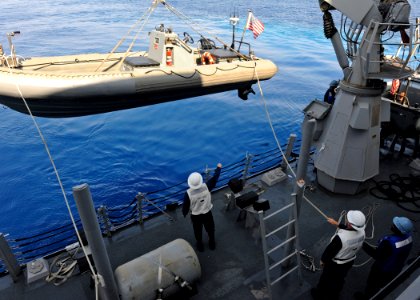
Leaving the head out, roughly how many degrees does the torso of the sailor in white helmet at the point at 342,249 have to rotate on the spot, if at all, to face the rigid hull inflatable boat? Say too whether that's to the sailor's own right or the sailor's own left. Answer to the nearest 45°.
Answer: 0° — they already face it

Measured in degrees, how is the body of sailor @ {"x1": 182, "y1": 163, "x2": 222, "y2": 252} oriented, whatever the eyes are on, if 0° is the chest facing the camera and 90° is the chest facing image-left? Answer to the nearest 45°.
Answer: approximately 180°

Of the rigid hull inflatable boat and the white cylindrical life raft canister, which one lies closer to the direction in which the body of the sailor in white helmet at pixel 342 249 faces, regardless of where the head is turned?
the rigid hull inflatable boat

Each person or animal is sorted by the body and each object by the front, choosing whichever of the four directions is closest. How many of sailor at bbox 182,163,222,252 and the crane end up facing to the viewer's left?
1

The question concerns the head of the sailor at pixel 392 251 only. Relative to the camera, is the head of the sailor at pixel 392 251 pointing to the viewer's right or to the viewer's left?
to the viewer's left

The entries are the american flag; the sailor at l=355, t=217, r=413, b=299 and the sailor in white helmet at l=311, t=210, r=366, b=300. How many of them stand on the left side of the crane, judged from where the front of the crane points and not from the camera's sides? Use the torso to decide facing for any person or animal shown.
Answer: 2

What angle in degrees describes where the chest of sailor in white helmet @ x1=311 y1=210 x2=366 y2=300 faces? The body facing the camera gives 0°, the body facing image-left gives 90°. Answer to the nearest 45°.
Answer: approximately 135°

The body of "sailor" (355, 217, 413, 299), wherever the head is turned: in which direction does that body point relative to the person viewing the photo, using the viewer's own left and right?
facing away from the viewer and to the left of the viewer

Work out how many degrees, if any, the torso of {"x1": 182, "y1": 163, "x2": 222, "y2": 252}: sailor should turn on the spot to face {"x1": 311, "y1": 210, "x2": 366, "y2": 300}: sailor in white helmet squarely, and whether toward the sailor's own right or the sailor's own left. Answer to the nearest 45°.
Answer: approximately 135° to the sailor's own right

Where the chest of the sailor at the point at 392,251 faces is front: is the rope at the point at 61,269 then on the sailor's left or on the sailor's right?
on the sailor's left

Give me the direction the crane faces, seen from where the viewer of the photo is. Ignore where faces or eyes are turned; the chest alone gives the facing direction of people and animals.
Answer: facing to the left of the viewer
